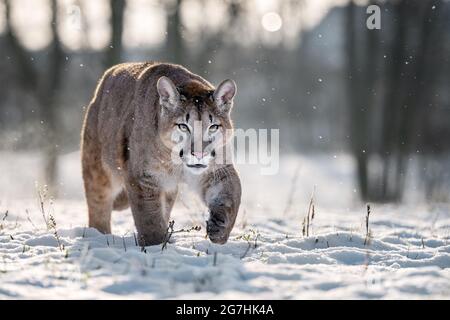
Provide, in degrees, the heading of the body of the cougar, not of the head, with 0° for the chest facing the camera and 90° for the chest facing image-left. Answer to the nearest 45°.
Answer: approximately 315°
